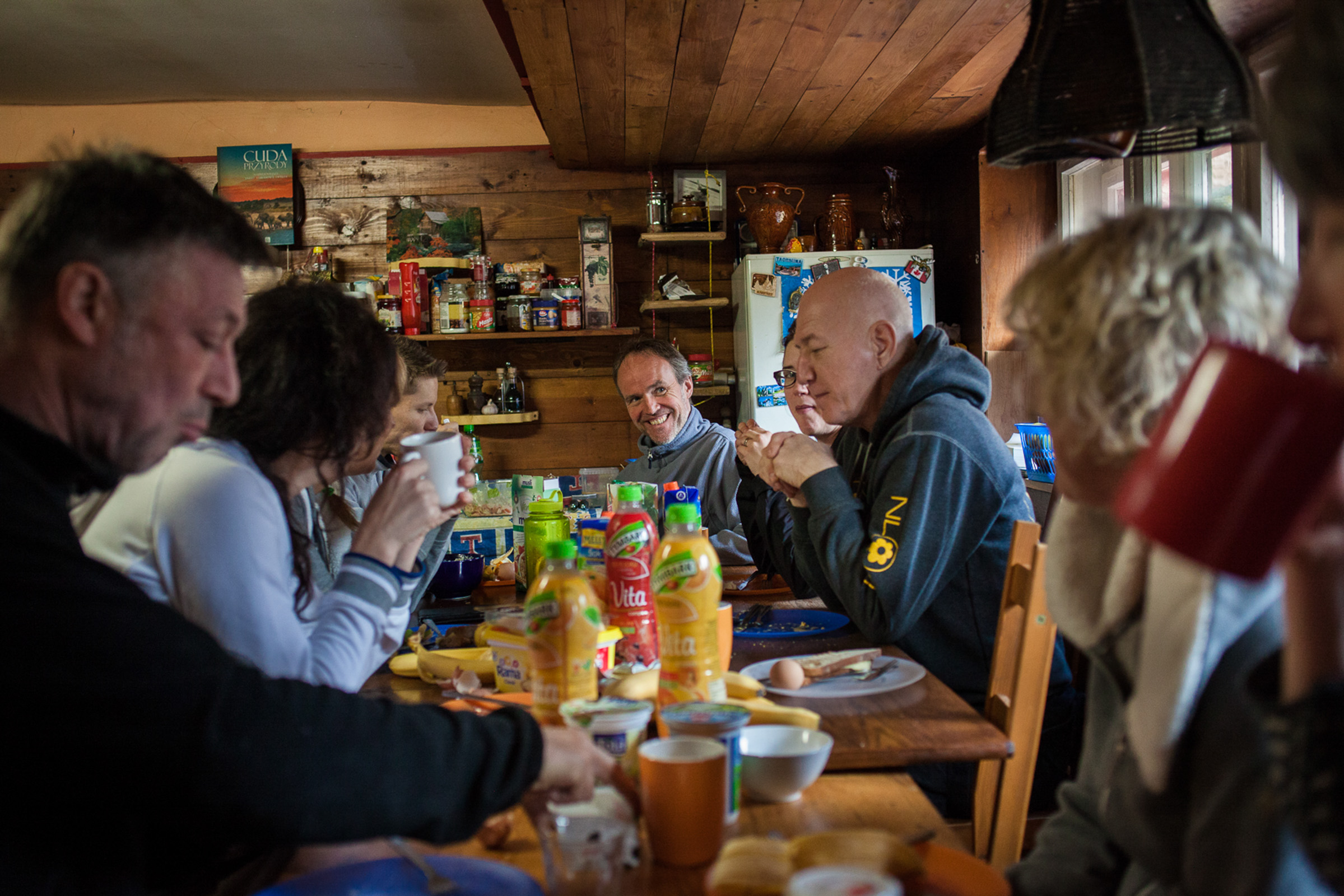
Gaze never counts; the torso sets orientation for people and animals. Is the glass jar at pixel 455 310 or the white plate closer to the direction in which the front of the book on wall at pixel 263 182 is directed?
the white plate

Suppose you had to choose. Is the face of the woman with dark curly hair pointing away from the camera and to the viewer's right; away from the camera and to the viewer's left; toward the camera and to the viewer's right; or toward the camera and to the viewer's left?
away from the camera and to the viewer's right

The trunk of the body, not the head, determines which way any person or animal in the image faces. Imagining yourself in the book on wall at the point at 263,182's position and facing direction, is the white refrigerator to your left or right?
on your left

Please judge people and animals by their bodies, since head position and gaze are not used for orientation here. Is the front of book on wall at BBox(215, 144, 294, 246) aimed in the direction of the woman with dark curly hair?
yes

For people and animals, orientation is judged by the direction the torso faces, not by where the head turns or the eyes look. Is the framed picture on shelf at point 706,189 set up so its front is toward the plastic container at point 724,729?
yes

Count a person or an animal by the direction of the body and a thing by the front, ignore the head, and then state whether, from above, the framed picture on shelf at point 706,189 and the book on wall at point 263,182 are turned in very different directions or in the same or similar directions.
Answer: same or similar directions

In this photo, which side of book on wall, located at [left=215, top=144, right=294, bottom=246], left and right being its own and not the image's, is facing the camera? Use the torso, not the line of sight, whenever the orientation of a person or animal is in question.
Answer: front

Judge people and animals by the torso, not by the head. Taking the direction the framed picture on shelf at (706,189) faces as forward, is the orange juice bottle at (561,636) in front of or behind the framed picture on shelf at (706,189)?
in front

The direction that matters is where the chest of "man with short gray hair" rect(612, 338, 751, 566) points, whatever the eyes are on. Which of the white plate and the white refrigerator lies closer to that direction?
the white plate

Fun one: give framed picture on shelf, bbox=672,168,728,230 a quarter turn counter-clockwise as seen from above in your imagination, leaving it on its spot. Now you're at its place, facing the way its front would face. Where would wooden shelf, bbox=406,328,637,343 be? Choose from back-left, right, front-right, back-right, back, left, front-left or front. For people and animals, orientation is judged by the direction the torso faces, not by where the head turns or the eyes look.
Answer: back

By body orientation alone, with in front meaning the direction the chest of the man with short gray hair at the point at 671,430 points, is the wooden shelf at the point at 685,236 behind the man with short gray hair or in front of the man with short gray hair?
behind

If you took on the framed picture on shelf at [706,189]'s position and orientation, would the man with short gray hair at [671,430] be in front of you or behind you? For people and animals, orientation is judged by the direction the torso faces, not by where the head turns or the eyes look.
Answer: in front

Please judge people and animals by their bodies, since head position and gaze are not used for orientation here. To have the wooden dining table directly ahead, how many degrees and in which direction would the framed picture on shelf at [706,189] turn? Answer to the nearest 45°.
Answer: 0° — it already faces it

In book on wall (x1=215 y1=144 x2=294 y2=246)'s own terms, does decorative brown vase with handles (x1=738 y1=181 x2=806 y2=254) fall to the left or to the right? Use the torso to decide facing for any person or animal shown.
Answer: on its left

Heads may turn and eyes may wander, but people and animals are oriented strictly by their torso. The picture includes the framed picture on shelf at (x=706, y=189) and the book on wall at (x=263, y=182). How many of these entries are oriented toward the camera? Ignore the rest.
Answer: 2

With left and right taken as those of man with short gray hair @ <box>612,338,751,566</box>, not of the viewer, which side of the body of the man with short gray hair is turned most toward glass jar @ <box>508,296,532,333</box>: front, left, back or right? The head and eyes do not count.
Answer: right

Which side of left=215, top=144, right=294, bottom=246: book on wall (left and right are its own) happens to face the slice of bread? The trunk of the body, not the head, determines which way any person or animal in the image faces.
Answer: front

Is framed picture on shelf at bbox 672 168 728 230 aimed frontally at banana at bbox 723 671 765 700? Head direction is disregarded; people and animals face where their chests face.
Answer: yes

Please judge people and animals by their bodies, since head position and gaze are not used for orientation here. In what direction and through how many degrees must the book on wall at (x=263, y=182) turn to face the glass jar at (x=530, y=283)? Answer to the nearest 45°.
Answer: approximately 45° to its left
